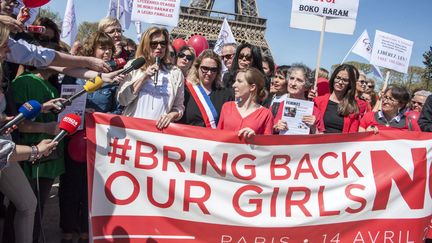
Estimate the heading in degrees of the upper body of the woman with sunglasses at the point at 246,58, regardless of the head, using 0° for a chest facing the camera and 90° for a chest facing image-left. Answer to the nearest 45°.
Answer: approximately 45°

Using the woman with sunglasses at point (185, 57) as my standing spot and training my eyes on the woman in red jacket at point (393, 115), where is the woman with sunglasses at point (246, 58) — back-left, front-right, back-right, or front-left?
front-left

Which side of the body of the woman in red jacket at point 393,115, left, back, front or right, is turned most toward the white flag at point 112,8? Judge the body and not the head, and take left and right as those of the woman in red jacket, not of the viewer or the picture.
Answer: right

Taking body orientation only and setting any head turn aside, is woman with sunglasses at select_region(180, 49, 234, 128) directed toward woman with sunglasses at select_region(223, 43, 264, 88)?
no

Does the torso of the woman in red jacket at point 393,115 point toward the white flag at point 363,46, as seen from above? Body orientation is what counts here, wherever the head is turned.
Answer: no

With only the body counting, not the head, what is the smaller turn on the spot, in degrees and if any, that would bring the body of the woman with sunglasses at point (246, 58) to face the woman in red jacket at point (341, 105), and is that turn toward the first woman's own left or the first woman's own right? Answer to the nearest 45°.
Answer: approximately 90° to the first woman's own left

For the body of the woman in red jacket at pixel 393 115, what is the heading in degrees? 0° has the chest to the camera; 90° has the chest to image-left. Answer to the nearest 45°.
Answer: approximately 45°

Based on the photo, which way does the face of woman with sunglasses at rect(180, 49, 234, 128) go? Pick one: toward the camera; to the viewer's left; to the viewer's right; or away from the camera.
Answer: toward the camera

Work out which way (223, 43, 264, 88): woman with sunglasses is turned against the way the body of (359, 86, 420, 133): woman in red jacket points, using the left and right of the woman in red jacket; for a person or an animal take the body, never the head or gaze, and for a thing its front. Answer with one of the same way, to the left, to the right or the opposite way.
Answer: the same way

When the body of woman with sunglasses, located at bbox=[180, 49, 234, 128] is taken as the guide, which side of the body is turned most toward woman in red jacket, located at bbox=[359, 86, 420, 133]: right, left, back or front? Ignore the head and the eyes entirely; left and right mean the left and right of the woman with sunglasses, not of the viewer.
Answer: left

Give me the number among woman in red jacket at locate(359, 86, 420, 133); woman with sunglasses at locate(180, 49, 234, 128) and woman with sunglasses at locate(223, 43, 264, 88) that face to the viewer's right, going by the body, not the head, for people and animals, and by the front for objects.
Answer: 0

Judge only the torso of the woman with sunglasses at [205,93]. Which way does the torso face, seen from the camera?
toward the camera

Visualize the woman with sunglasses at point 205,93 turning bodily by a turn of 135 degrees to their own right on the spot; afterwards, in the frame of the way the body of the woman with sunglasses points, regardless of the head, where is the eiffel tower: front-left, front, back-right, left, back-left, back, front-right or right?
front-right

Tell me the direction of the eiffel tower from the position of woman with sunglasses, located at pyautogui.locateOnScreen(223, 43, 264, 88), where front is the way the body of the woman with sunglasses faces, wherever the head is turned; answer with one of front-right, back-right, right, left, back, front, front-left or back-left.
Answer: back-right

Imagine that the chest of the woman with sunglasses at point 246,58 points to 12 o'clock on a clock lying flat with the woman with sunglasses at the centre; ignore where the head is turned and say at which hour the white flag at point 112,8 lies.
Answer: The white flag is roughly at 3 o'clock from the woman with sunglasses.

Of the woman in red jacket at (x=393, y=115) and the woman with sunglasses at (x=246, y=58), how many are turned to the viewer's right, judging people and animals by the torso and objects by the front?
0
